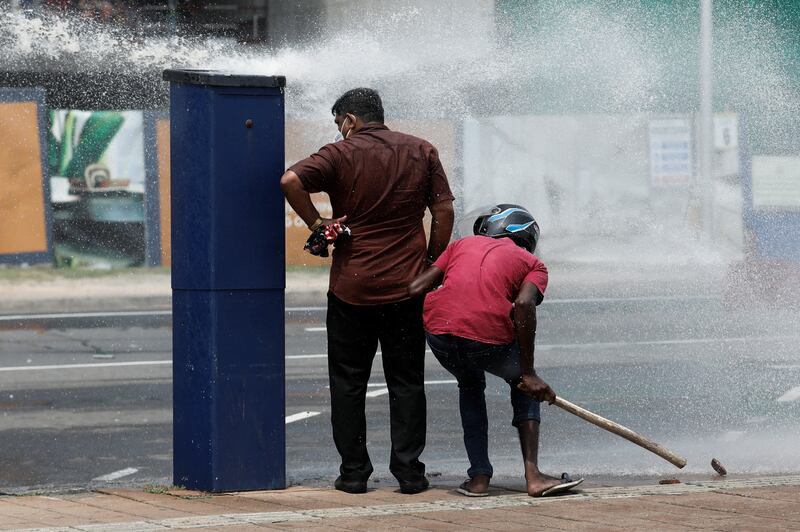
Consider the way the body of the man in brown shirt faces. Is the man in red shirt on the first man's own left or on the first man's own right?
on the first man's own right

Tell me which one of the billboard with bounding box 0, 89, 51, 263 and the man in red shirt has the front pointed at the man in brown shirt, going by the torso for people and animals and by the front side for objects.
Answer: the billboard

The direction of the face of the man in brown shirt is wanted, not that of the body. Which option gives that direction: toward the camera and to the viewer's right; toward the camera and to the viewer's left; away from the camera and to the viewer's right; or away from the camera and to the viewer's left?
away from the camera and to the viewer's left

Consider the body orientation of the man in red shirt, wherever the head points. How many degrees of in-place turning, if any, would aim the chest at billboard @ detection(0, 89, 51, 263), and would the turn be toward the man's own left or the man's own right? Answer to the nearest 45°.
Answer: approximately 90° to the man's own left

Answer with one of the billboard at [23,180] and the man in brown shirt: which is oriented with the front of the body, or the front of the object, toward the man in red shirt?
the billboard

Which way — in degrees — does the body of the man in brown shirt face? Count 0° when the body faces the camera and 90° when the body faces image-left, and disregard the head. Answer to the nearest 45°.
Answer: approximately 180°

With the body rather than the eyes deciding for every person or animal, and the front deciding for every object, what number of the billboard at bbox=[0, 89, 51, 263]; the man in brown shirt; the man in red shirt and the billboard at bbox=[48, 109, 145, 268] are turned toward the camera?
2
